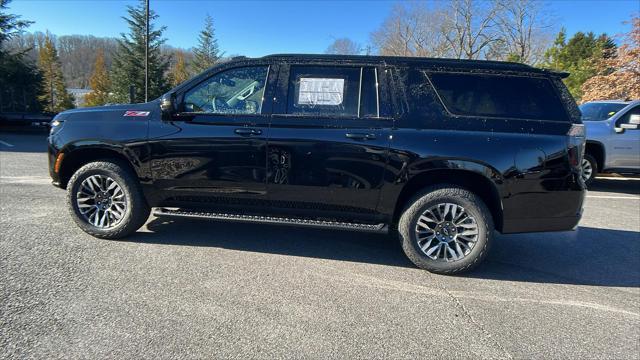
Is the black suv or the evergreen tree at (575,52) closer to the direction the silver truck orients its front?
the black suv

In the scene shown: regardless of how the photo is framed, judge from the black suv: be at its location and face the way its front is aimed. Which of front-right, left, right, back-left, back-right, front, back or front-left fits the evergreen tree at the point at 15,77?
front-right

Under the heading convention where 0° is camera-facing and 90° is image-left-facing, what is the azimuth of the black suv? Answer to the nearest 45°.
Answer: approximately 90°

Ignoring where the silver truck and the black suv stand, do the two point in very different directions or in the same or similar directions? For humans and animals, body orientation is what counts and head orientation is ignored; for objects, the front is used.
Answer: same or similar directions

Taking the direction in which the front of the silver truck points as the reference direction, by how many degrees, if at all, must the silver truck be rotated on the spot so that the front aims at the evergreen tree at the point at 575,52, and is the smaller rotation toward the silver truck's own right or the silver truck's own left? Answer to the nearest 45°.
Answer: approximately 135° to the silver truck's own right

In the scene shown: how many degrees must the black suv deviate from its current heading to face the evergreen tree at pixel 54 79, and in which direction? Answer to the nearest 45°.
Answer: approximately 45° to its right

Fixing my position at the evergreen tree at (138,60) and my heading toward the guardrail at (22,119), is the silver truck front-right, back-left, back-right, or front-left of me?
front-left

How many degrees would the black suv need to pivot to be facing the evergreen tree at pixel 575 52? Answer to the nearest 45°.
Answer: approximately 135° to its right

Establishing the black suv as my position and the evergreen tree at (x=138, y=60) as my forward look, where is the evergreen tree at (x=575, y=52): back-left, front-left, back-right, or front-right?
front-right
